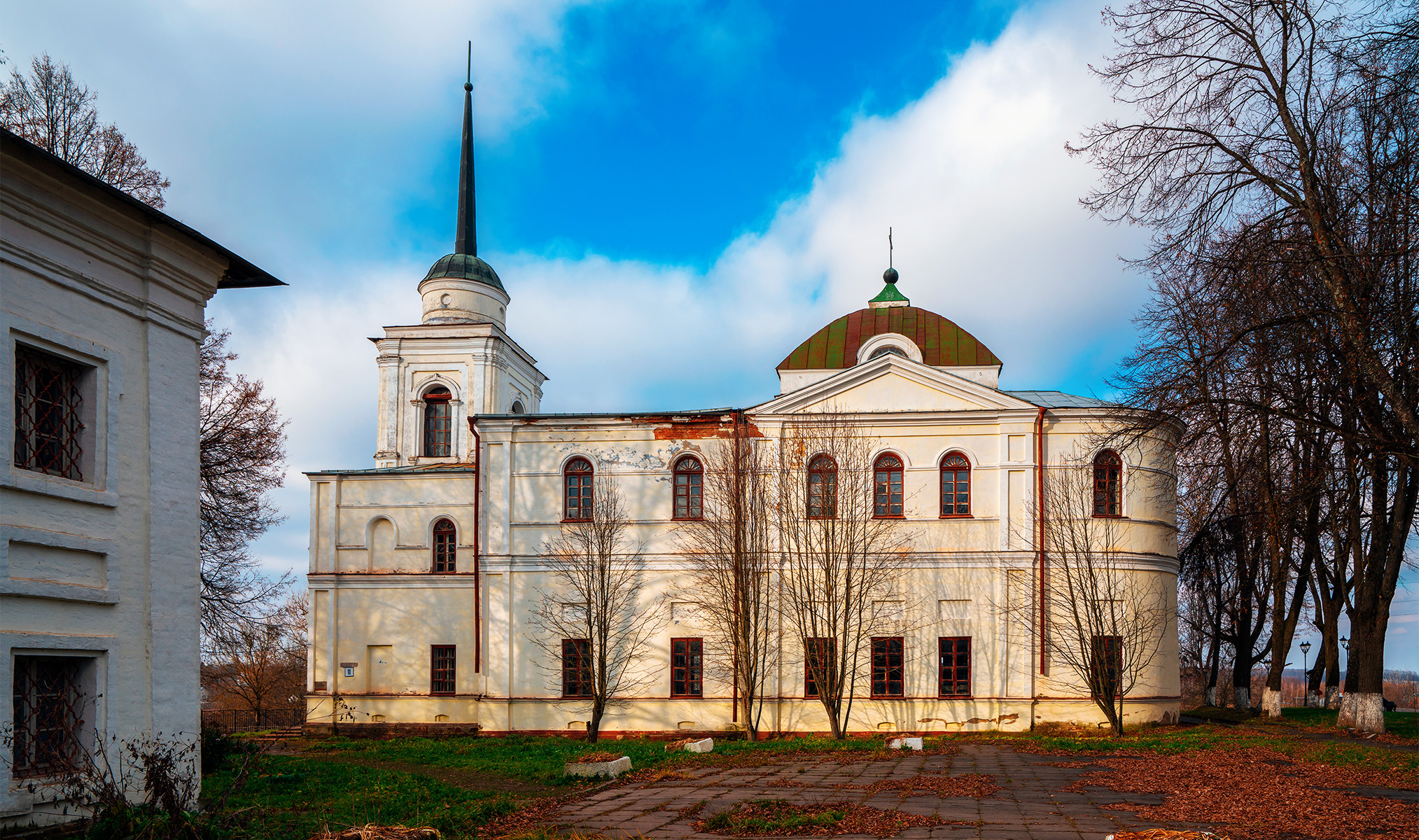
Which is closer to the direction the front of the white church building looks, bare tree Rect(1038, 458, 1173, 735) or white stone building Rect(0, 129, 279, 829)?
the white stone building

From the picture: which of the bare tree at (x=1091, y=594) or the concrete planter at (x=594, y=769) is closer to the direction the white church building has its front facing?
the concrete planter

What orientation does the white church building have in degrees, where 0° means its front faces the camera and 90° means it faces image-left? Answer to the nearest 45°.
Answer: approximately 90°

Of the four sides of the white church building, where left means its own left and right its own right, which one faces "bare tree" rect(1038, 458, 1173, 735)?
back

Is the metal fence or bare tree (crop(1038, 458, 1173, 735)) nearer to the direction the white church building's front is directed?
the metal fence

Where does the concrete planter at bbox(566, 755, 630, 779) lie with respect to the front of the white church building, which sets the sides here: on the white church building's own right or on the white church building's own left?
on the white church building's own left

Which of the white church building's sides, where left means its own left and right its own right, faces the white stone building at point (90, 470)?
left
